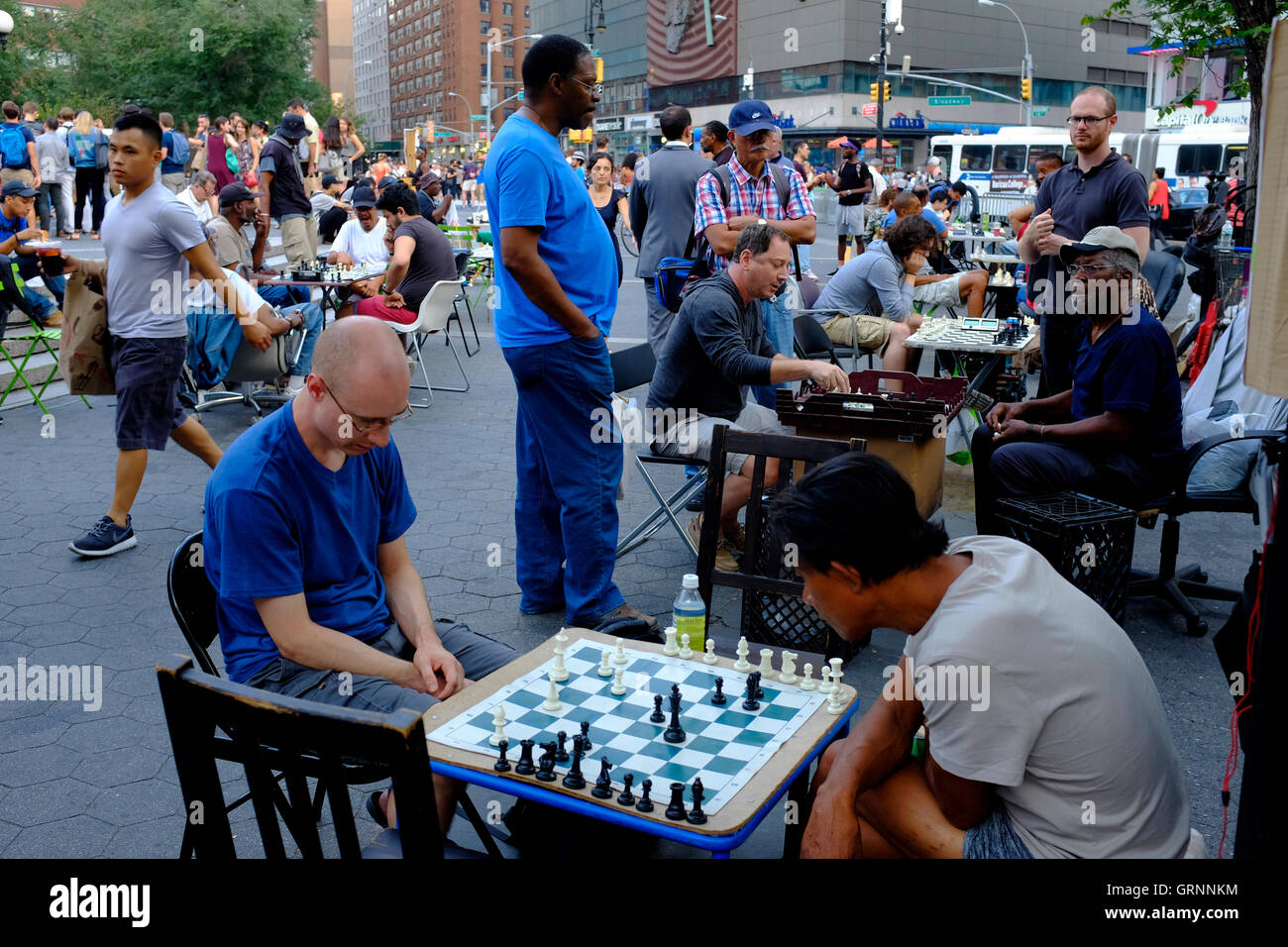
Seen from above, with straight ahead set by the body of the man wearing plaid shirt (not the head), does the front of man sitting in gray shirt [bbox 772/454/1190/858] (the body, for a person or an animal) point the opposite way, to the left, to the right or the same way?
to the right

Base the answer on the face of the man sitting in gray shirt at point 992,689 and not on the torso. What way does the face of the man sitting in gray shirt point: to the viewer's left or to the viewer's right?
to the viewer's left

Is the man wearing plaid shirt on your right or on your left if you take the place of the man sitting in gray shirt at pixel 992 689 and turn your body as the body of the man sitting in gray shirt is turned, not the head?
on your right

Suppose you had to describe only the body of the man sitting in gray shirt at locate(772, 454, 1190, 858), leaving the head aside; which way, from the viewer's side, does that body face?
to the viewer's left

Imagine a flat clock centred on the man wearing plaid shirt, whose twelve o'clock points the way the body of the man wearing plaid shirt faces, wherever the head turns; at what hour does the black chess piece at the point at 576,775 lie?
The black chess piece is roughly at 12 o'clock from the man wearing plaid shirt.

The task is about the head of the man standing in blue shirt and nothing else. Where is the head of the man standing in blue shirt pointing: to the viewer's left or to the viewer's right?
to the viewer's right

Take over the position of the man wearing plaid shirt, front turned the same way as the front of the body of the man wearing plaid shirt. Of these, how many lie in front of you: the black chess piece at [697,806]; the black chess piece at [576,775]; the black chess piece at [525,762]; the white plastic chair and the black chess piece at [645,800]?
4

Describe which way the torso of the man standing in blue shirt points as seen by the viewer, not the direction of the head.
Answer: to the viewer's right

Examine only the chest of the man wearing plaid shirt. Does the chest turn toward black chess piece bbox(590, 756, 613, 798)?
yes

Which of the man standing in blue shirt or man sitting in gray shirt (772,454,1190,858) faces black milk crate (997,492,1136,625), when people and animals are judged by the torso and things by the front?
the man standing in blue shirt
